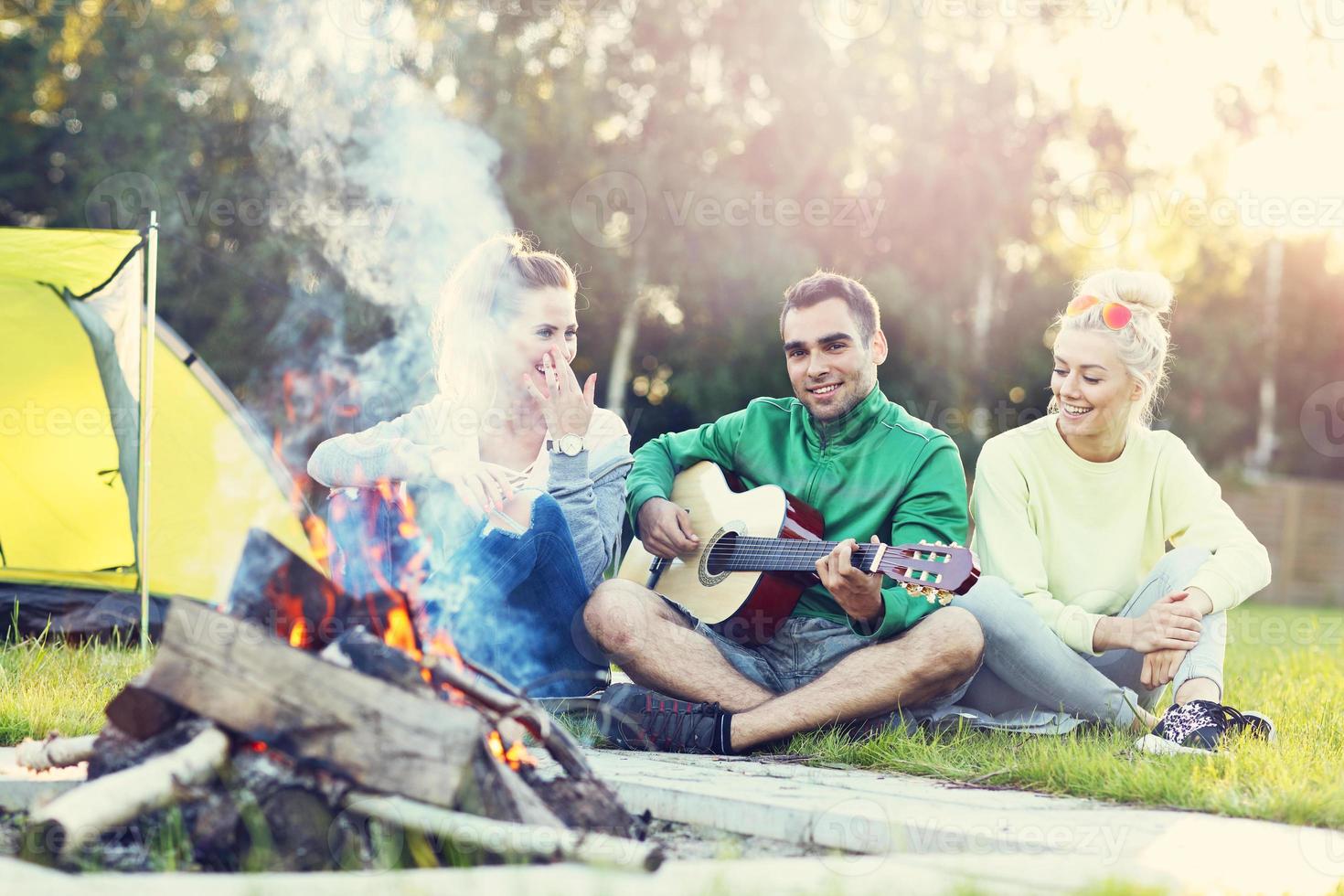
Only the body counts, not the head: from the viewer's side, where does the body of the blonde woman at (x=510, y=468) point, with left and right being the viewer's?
facing the viewer

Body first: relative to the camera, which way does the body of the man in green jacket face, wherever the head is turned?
toward the camera

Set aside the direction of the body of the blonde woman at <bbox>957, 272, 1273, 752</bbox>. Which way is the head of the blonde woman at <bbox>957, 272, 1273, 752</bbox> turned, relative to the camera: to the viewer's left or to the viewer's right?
to the viewer's left

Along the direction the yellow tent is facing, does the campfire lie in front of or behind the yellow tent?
in front

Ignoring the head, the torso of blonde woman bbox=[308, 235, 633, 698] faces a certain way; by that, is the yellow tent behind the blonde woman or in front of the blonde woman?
behind

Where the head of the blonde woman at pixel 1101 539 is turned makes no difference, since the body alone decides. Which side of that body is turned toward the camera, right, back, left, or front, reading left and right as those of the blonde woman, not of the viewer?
front

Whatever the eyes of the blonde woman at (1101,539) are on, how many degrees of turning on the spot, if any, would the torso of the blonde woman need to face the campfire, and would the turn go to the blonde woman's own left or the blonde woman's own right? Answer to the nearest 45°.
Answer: approximately 45° to the blonde woman's own right

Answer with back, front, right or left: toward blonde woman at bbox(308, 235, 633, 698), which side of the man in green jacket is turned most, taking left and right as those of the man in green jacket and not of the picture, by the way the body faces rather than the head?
right

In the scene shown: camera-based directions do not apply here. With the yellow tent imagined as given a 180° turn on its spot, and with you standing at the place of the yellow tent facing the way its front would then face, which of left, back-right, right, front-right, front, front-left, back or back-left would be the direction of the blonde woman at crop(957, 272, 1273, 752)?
back-right
